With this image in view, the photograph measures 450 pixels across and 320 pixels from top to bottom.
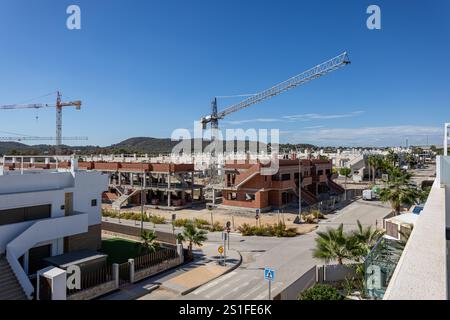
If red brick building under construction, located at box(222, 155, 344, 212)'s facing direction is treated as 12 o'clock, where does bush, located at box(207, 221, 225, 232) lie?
The bush is roughly at 2 o'clock from the red brick building under construction.

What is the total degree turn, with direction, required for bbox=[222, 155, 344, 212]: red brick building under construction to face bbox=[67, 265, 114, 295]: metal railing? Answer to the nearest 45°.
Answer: approximately 45° to its right

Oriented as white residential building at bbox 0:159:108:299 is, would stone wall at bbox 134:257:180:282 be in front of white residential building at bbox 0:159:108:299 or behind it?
in front

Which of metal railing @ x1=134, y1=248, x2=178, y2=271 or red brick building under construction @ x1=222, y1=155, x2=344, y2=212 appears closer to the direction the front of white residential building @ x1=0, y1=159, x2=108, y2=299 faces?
the metal railing

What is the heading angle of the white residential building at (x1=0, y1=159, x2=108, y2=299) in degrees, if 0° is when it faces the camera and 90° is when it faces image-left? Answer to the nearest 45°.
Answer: approximately 315°

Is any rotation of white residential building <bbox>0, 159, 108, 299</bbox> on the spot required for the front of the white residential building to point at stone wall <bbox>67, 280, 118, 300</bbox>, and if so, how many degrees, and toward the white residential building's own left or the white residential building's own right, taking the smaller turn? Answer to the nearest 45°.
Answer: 0° — it already faces it

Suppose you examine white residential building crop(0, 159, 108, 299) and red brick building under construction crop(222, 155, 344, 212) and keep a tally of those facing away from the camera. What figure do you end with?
0

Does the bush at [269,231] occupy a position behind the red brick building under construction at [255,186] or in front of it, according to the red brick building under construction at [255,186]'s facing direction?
in front

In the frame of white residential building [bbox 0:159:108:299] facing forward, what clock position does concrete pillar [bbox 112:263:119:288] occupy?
The concrete pillar is roughly at 12 o'clock from the white residential building.

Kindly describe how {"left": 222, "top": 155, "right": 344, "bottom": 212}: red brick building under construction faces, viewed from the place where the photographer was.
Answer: facing the viewer and to the right of the viewer

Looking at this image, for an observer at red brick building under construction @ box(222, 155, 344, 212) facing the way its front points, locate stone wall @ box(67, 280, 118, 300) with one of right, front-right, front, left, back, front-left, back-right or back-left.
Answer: front-right

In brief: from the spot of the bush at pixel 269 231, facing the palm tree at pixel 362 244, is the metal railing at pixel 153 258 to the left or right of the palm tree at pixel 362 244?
right

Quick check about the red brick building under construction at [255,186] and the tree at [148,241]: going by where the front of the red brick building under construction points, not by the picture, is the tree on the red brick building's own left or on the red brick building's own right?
on the red brick building's own right

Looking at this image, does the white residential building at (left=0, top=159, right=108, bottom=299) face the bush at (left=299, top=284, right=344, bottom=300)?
yes

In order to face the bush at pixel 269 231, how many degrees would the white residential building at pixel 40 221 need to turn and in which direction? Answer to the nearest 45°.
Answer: approximately 45° to its left

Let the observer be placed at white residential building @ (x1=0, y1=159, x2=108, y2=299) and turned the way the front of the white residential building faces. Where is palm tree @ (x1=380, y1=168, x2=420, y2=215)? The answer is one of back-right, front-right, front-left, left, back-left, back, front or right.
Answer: front-left

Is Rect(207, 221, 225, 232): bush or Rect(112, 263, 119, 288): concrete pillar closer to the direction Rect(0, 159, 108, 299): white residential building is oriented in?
the concrete pillar
